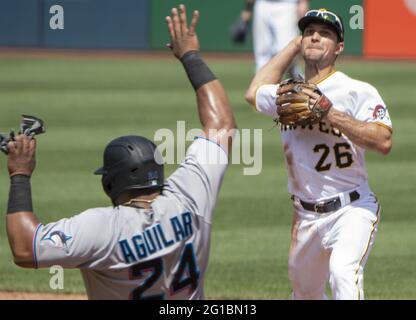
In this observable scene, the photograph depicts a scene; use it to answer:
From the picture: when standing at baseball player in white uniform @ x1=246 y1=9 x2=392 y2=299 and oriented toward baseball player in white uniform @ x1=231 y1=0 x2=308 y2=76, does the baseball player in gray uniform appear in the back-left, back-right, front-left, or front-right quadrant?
back-left

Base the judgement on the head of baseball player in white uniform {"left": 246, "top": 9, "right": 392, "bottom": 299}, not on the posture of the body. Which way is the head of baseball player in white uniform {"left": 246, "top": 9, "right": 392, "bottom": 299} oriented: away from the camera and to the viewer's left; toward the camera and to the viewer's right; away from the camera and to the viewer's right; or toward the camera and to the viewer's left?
toward the camera and to the viewer's left
